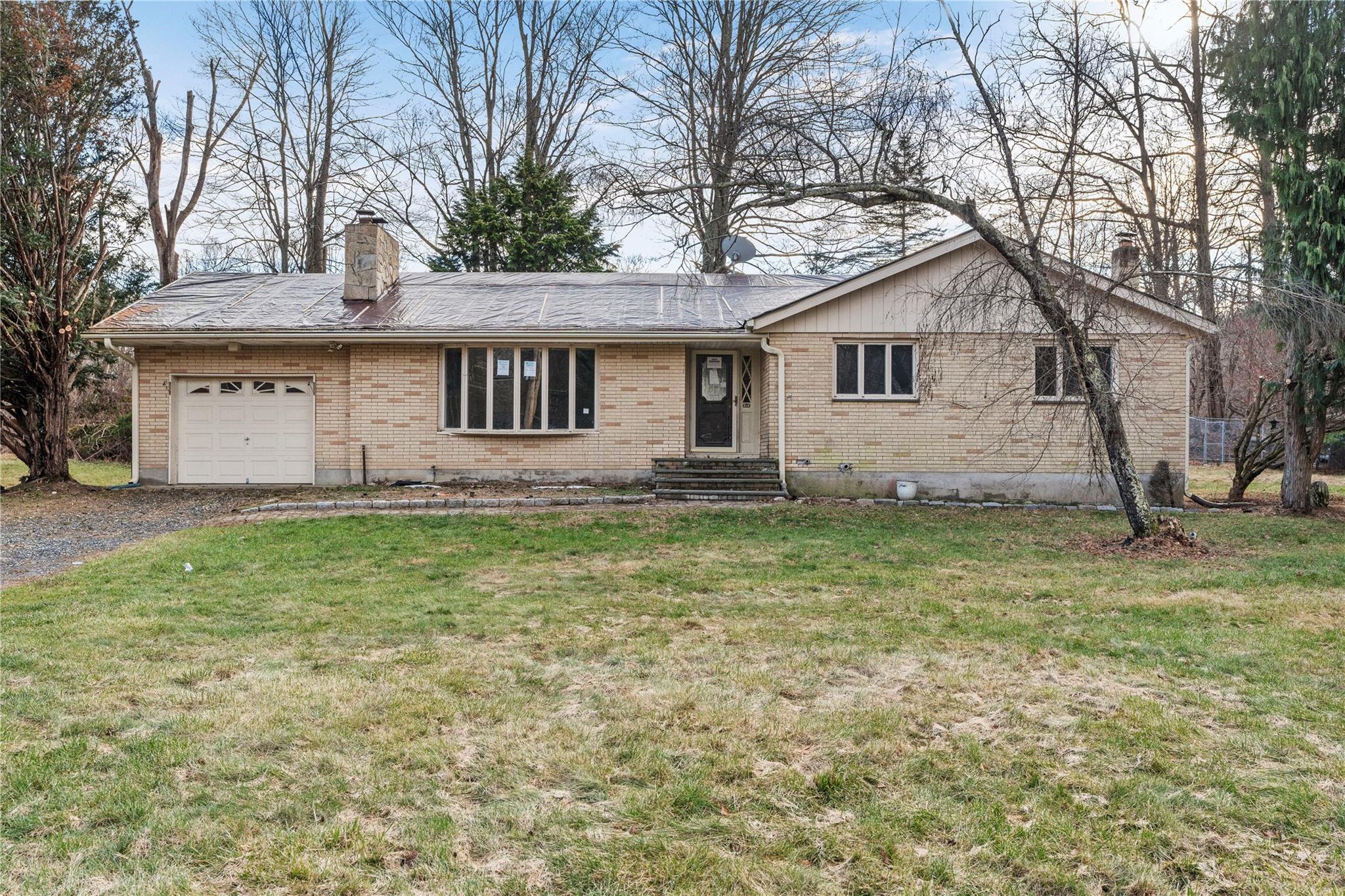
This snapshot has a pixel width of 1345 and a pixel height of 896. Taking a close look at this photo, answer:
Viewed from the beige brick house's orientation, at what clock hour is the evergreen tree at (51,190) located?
The evergreen tree is roughly at 3 o'clock from the beige brick house.

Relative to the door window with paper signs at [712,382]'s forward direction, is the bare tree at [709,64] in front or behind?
behind

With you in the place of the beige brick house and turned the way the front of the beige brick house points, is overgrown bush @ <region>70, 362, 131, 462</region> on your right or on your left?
on your right

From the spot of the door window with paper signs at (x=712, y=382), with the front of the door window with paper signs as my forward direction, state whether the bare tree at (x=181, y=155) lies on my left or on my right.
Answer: on my right

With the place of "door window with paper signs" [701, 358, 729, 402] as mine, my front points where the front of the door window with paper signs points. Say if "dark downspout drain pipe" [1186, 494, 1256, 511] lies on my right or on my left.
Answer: on my left

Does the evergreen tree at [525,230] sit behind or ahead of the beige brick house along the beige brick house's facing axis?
behind

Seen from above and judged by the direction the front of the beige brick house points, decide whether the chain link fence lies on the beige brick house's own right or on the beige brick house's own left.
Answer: on the beige brick house's own left

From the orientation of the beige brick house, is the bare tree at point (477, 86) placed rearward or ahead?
rearward

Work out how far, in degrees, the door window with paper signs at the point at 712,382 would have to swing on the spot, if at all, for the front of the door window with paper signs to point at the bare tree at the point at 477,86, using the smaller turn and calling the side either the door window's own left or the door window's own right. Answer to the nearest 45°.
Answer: approximately 135° to the door window's own right

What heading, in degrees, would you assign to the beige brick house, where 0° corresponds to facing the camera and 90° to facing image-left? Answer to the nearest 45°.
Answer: approximately 0°
